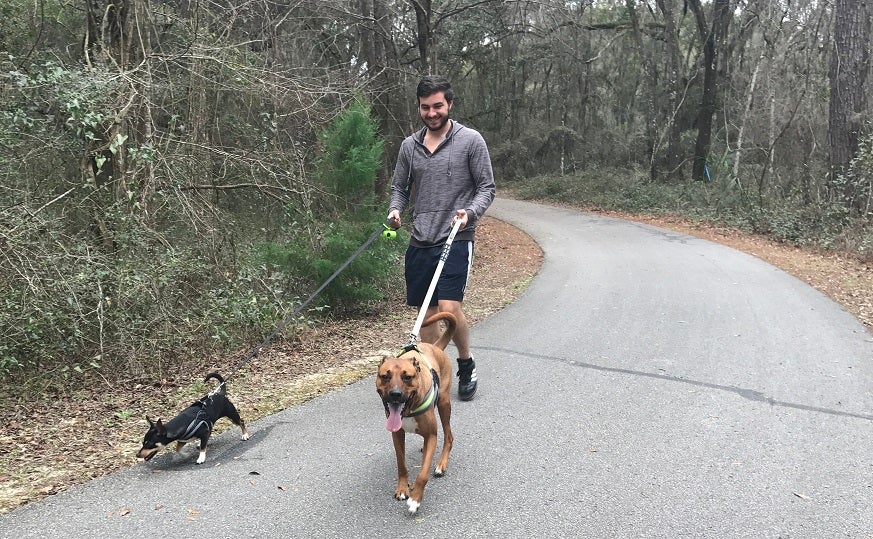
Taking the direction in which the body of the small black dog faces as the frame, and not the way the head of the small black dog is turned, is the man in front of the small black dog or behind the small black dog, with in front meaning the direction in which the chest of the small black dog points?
behind

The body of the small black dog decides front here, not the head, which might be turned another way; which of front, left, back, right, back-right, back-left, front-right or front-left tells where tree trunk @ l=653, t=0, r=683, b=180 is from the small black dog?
back

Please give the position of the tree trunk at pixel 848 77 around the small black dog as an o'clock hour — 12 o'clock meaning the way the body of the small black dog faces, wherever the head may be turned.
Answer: The tree trunk is roughly at 7 o'clock from the small black dog.

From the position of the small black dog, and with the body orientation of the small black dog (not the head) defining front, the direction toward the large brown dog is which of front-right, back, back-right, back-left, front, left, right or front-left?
left

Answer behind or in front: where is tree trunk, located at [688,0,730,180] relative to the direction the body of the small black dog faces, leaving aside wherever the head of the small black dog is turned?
behind

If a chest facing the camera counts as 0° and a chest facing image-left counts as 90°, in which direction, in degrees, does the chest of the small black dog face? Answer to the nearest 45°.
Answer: approximately 45°

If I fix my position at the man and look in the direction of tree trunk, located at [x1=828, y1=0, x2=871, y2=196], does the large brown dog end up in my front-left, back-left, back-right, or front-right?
back-right
